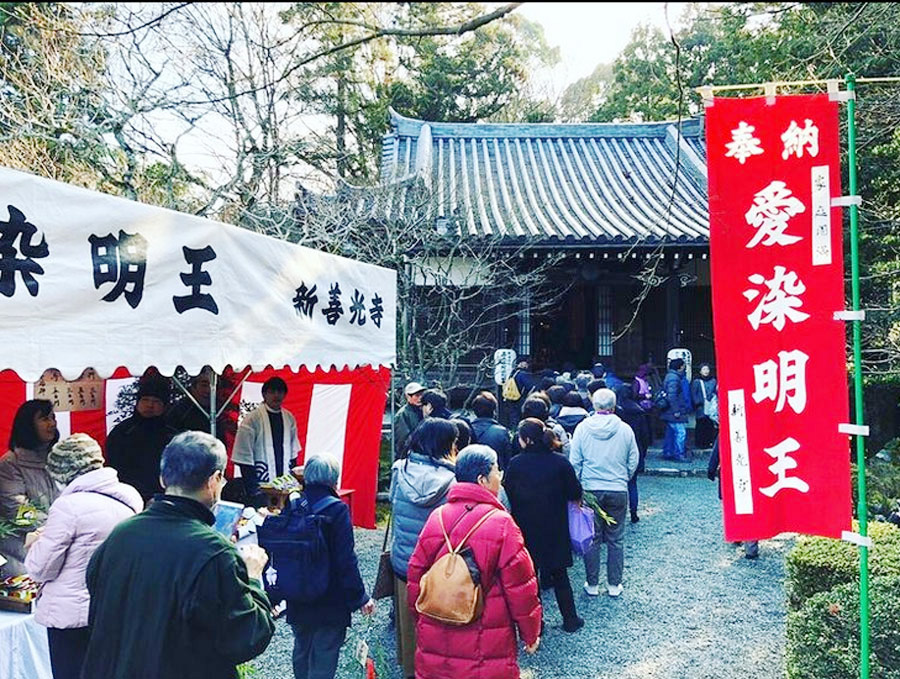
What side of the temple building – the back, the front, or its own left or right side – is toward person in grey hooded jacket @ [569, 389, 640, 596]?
front

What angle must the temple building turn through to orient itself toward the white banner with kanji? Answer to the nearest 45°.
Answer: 0° — it already faces it

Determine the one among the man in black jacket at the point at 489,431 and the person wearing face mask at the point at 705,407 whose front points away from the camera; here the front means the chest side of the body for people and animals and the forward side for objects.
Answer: the man in black jacket

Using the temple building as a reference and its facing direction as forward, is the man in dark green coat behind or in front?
in front

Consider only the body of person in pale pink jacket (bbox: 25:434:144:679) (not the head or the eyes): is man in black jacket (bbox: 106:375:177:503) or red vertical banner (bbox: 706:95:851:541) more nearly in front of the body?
the man in black jacket

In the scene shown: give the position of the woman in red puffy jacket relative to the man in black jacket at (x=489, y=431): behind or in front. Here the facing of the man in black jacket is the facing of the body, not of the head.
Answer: behind

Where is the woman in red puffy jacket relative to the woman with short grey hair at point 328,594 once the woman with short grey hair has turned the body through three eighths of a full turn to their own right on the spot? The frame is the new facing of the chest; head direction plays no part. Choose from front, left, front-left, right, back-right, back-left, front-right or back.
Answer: front-left

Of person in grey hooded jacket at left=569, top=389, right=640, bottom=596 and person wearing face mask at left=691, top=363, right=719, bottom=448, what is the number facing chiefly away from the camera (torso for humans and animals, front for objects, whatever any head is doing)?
1

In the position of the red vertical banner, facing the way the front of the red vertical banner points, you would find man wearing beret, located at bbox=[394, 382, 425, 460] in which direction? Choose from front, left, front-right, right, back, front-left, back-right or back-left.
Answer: back-right

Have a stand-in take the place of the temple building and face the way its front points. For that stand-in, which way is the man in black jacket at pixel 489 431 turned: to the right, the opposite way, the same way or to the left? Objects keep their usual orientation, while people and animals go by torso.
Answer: the opposite way
